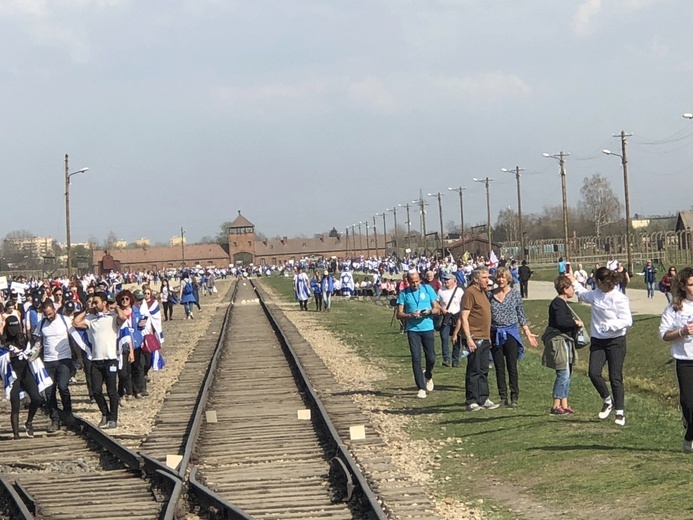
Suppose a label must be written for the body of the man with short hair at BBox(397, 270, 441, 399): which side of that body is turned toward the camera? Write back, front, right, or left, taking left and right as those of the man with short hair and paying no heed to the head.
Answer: front

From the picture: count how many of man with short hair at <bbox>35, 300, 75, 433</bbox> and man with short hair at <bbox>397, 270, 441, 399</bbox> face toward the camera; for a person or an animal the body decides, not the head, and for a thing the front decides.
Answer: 2

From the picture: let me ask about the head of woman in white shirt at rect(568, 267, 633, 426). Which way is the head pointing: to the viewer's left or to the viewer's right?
to the viewer's left

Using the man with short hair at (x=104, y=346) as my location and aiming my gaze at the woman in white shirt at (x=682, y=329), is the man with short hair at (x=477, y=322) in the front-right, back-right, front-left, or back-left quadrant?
front-left

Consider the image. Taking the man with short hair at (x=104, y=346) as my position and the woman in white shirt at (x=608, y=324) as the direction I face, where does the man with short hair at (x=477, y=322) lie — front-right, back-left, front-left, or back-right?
front-left

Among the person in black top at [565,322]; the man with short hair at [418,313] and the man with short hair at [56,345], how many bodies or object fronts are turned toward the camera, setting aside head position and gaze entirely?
2

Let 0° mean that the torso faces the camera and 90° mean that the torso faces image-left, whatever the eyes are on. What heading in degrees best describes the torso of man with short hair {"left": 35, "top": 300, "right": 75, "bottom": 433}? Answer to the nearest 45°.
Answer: approximately 0°

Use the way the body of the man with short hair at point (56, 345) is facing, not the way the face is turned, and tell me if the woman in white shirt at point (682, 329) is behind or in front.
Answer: in front

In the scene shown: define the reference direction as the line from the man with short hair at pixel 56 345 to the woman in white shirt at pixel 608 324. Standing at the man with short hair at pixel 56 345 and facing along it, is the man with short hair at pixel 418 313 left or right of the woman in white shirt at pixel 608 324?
left

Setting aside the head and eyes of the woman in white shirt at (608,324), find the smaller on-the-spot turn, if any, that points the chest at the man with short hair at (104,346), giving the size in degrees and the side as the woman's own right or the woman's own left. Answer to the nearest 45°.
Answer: approximately 45° to the woman's own right

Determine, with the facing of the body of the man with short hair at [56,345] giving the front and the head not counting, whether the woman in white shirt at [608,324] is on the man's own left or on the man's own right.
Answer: on the man's own left

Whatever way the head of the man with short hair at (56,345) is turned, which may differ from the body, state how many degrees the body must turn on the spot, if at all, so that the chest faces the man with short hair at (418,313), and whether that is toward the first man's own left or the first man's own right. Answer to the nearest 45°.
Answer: approximately 90° to the first man's own left

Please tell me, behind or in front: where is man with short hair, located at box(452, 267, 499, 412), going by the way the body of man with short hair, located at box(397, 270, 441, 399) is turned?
in front
